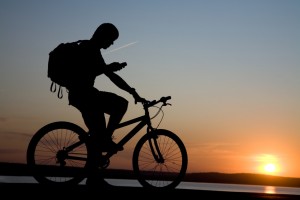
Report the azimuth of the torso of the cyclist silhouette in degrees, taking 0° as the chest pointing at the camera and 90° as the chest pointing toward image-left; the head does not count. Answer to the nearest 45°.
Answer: approximately 270°
